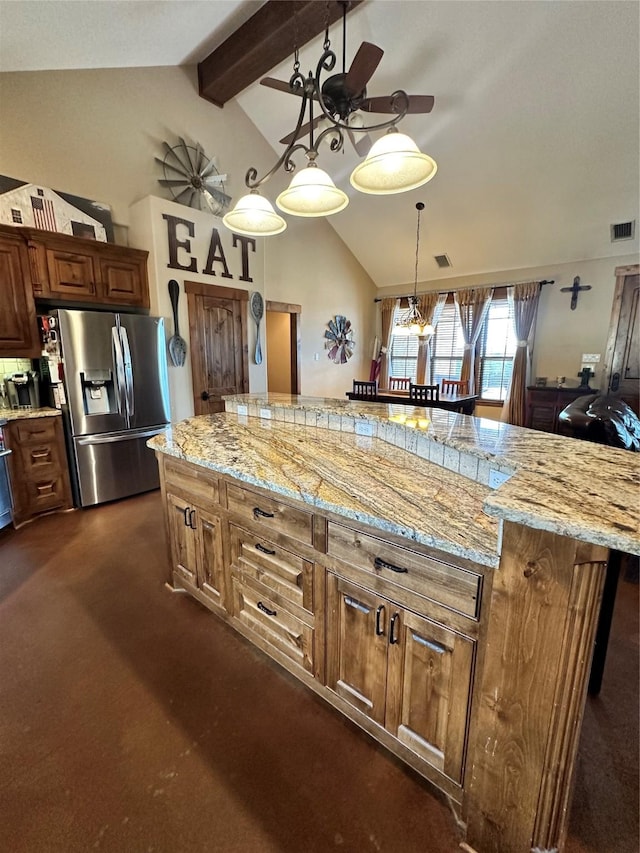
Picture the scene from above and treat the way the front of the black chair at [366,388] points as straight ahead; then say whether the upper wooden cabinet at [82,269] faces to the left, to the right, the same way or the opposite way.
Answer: to the right

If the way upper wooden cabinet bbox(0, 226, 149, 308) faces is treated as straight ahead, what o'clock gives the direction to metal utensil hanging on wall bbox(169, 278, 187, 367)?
The metal utensil hanging on wall is roughly at 10 o'clock from the upper wooden cabinet.

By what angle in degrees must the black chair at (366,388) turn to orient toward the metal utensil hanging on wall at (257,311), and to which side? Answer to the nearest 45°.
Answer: approximately 90° to its left

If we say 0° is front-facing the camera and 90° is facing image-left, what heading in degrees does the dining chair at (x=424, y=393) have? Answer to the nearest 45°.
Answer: approximately 180°

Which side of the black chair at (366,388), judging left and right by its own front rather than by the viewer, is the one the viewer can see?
back

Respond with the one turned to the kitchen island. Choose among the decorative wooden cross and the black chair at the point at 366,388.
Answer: the decorative wooden cross

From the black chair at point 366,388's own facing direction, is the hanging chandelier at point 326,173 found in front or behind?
behind

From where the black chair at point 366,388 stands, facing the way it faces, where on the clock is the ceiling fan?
The ceiling fan is roughly at 6 o'clock from the black chair.

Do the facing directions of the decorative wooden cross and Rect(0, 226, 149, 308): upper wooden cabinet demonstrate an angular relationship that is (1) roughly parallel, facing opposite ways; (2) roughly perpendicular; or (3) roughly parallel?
roughly perpendicular

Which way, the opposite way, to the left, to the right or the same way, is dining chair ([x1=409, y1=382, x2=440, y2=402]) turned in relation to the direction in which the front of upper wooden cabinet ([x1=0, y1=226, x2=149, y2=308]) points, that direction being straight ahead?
to the left

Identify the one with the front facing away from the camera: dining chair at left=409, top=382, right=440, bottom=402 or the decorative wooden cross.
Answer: the dining chair

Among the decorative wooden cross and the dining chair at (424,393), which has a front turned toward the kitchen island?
the decorative wooden cross

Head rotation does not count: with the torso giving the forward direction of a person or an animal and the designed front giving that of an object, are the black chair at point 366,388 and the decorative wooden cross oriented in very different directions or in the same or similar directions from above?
very different directions

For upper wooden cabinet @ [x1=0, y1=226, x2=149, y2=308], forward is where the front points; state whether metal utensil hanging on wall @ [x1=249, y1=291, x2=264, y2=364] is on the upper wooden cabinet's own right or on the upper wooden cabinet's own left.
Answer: on the upper wooden cabinet's own left
